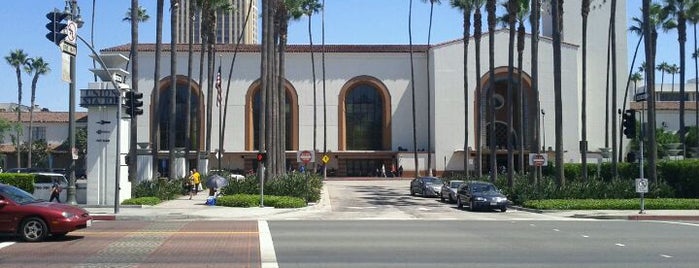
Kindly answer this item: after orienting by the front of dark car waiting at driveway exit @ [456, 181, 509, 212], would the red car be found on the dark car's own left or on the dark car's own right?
on the dark car's own right

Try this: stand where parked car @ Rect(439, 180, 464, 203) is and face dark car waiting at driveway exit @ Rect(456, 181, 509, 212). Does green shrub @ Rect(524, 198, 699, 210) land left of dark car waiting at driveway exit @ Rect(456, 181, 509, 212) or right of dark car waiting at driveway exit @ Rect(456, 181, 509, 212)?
left

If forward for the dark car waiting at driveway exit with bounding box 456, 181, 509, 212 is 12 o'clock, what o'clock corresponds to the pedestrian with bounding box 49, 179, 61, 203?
The pedestrian is roughly at 4 o'clock from the dark car waiting at driveway exit.

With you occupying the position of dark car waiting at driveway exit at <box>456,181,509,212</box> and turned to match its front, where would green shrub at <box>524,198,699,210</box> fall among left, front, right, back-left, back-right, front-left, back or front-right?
front-left

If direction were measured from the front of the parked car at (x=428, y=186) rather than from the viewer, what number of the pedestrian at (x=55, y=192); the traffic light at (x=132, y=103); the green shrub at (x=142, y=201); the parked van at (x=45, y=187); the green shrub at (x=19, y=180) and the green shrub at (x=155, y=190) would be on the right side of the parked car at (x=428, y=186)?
6

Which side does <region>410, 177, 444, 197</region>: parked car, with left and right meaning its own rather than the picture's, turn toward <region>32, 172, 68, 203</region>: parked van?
right

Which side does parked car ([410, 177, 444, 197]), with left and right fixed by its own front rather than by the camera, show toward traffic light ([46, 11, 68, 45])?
right

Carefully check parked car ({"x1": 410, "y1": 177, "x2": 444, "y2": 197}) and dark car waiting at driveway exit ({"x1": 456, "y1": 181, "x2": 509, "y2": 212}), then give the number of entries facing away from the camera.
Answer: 0

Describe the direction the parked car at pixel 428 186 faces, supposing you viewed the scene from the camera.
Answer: facing the viewer and to the right of the viewer

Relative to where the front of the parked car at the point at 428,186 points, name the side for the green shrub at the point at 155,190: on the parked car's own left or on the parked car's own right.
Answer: on the parked car's own right

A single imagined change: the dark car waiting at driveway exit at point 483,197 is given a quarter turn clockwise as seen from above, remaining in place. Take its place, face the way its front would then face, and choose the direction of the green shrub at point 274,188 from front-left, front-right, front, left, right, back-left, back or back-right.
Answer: front-right
